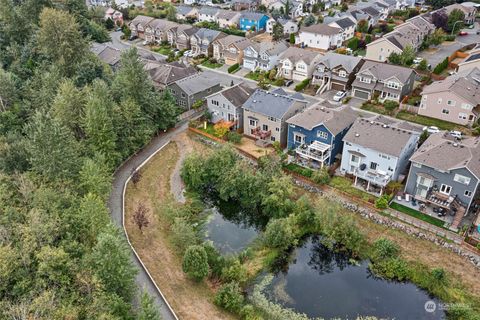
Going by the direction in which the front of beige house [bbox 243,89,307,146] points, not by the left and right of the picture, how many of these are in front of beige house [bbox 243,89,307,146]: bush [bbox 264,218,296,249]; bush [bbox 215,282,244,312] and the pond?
0

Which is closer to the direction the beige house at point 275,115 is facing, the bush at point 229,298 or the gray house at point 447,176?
the gray house

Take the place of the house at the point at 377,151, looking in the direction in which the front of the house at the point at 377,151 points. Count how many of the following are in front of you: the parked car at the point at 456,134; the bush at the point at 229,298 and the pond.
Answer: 1

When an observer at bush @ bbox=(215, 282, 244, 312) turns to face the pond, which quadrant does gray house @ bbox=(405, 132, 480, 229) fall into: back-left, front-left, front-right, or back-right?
front-left

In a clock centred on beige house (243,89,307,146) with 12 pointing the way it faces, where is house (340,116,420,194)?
The house is roughly at 3 o'clock from the beige house.

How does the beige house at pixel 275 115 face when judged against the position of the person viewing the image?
facing away from the viewer and to the right of the viewer

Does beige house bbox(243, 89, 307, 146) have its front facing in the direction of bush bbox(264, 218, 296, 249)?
no

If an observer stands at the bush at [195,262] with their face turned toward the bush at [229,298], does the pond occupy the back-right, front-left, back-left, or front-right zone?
front-left

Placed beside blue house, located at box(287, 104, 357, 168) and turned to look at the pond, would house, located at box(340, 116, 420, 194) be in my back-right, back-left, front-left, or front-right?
front-left

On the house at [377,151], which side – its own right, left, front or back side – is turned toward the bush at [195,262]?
back

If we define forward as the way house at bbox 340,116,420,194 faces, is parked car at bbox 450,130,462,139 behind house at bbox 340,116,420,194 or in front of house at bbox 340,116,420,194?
in front

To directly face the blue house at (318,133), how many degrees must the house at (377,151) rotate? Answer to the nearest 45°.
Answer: approximately 135° to its left

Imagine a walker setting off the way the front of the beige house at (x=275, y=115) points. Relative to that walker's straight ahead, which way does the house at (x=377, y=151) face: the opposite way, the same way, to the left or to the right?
the same way

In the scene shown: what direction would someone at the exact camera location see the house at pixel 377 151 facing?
facing away from the viewer and to the right of the viewer

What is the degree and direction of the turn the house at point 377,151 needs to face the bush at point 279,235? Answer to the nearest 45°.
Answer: approximately 180°

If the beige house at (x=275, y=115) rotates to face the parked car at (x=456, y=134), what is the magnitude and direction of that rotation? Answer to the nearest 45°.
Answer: approximately 45° to its right

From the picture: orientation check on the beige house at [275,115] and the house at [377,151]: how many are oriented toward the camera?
0
